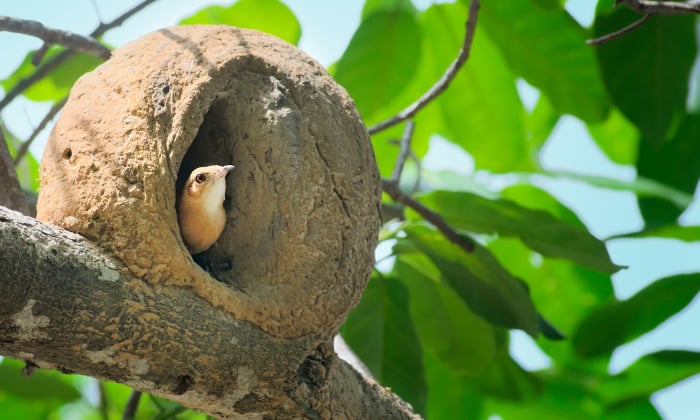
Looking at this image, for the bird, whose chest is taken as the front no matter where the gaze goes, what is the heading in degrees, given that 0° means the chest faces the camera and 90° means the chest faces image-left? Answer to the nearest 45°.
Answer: approximately 315°

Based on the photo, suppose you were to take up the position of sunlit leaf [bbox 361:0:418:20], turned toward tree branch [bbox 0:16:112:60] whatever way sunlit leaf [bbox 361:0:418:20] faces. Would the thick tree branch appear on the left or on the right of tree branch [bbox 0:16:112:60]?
left

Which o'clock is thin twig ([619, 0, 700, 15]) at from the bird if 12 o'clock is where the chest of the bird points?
The thin twig is roughly at 10 o'clock from the bird.

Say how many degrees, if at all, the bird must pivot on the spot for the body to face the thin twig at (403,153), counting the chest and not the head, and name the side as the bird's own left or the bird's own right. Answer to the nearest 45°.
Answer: approximately 90° to the bird's own left

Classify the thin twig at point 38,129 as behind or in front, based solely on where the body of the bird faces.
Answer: behind

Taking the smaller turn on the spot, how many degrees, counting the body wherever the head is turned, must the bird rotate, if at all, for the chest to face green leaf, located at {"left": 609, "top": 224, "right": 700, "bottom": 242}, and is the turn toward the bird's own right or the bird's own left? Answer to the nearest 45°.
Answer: approximately 90° to the bird's own left

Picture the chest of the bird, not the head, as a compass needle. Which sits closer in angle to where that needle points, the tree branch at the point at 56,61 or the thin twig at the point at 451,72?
the thin twig

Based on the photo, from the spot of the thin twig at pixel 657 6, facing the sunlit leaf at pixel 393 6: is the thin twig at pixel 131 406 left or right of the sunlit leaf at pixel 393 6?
left

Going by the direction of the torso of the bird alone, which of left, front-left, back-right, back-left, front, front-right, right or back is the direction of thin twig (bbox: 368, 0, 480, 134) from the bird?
left

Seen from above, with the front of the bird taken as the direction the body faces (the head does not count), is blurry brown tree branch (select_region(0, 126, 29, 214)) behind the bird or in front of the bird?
behind
